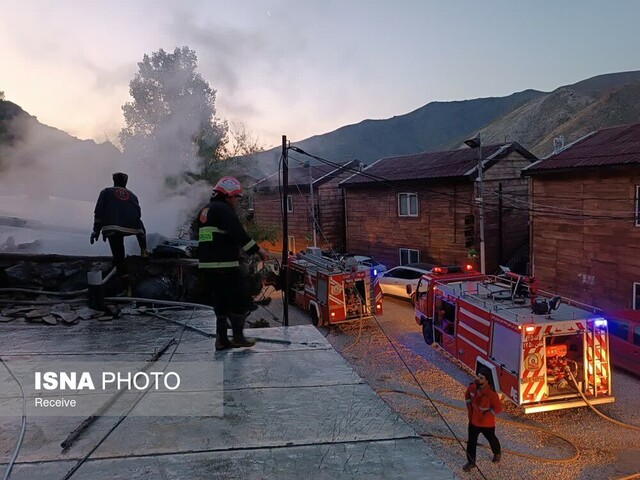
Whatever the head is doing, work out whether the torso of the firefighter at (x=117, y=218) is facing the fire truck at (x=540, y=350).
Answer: no

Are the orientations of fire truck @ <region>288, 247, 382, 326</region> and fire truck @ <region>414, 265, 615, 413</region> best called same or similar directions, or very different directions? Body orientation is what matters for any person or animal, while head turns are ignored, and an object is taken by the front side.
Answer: same or similar directions

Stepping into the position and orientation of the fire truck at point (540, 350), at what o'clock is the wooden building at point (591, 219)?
The wooden building is roughly at 2 o'clock from the fire truck.

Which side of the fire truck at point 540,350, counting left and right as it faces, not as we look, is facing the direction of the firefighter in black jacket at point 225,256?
left

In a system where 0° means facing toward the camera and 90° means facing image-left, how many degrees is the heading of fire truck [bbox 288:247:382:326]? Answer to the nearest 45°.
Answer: approximately 135°

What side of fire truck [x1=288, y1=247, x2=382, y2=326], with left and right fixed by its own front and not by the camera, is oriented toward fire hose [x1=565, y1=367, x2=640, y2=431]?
back

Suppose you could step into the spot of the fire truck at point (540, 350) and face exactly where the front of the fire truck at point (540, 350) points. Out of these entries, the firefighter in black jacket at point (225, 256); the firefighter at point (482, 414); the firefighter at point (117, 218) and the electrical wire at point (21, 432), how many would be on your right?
0

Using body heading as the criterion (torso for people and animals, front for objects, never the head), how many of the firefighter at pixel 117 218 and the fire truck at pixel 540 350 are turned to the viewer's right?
0

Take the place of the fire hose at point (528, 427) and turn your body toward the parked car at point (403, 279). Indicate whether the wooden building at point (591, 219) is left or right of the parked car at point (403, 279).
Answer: right

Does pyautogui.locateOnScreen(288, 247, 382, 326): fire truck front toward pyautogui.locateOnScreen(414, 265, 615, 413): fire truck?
no

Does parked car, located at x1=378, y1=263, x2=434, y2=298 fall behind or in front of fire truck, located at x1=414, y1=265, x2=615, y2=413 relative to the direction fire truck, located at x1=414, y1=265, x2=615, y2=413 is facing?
in front

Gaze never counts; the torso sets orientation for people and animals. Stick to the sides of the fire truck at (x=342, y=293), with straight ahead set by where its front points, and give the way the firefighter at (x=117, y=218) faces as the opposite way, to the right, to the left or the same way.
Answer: the same way

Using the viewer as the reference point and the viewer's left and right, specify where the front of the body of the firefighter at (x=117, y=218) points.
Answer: facing away from the viewer

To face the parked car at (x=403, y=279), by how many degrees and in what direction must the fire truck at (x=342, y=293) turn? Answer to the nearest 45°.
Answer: approximately 90° to its right

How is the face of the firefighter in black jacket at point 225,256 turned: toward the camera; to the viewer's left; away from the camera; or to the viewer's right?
to the viewer's right

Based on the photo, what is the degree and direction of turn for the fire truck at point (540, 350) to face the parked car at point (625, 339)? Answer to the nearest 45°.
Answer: approximately 90° to its right

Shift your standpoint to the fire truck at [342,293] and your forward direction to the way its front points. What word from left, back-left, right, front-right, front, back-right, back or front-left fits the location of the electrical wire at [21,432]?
back-left

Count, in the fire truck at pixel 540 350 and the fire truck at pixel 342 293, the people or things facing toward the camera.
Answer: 0

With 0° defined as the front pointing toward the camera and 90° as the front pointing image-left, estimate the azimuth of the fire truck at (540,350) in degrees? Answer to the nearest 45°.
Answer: approximately 135°
